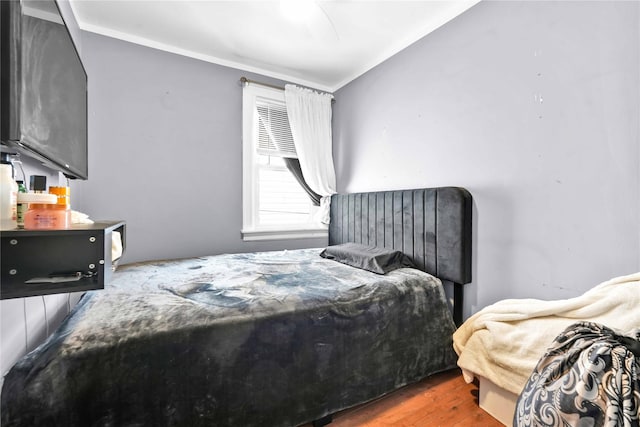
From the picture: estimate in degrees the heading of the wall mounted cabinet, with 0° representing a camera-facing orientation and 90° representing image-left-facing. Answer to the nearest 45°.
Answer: approximately 270°

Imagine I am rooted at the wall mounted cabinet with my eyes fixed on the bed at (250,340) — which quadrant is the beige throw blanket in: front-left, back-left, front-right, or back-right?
front-right

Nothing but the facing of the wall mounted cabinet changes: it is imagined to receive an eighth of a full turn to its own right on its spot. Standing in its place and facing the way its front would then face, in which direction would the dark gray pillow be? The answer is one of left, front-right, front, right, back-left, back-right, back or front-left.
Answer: front-left

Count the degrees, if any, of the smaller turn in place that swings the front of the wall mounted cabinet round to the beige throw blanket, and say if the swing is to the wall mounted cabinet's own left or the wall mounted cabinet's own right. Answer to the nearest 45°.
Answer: approximately 45° to the wall mounted cabinet's own right

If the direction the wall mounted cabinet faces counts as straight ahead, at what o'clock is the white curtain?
The white curtain is roughly at 11 o'clock from the wall mounted cabinet.

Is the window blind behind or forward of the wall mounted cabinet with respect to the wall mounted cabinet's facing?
forward
